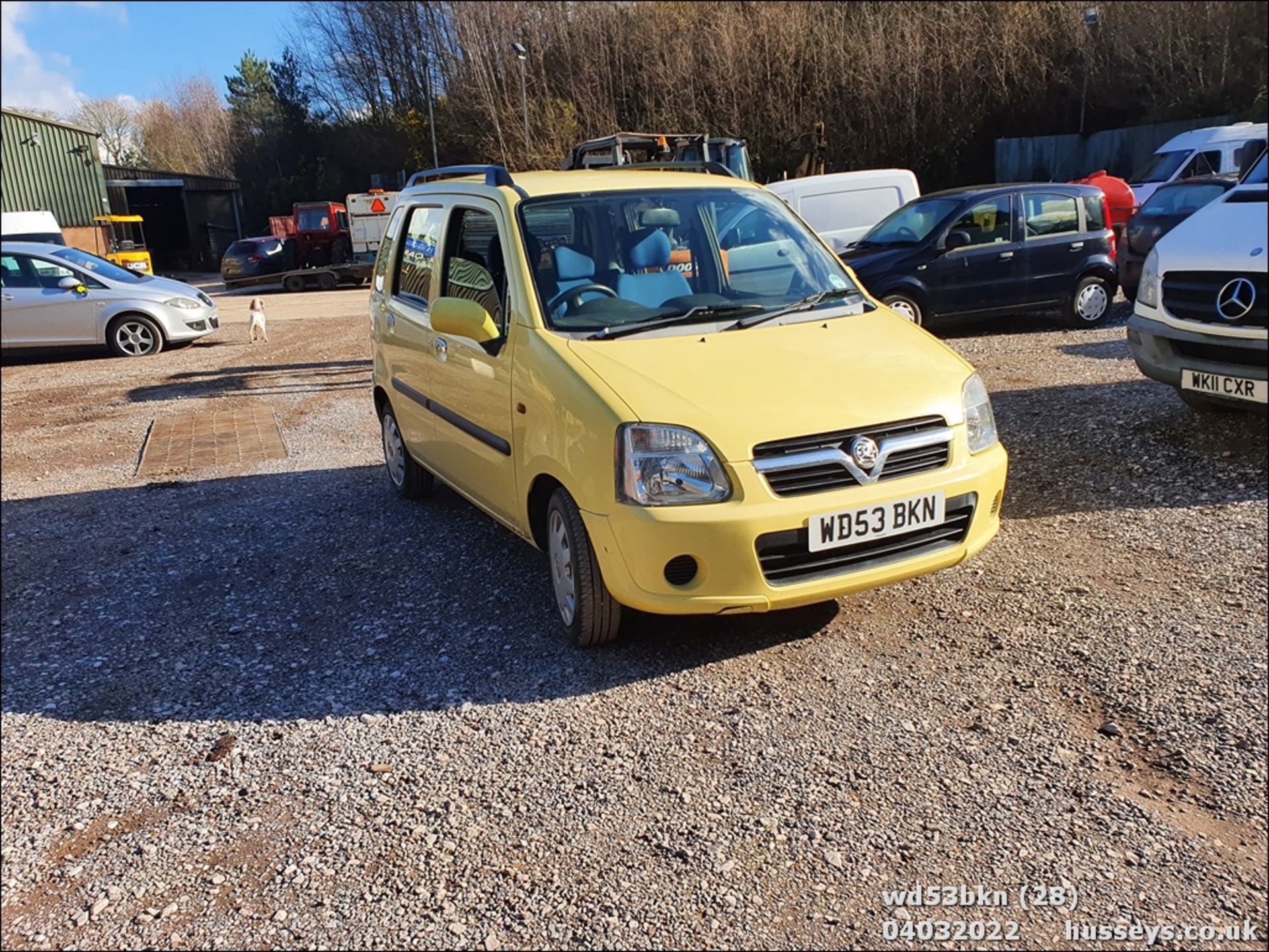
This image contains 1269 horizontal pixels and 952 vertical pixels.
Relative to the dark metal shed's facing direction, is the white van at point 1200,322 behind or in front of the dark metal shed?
in front

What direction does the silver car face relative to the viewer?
to the viewer's right

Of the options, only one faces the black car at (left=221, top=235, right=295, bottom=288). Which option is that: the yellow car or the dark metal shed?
the dark metal shed

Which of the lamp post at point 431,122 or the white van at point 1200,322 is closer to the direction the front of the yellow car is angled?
the white van

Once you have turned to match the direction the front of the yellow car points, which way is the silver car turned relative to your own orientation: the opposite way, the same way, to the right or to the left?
to the left
